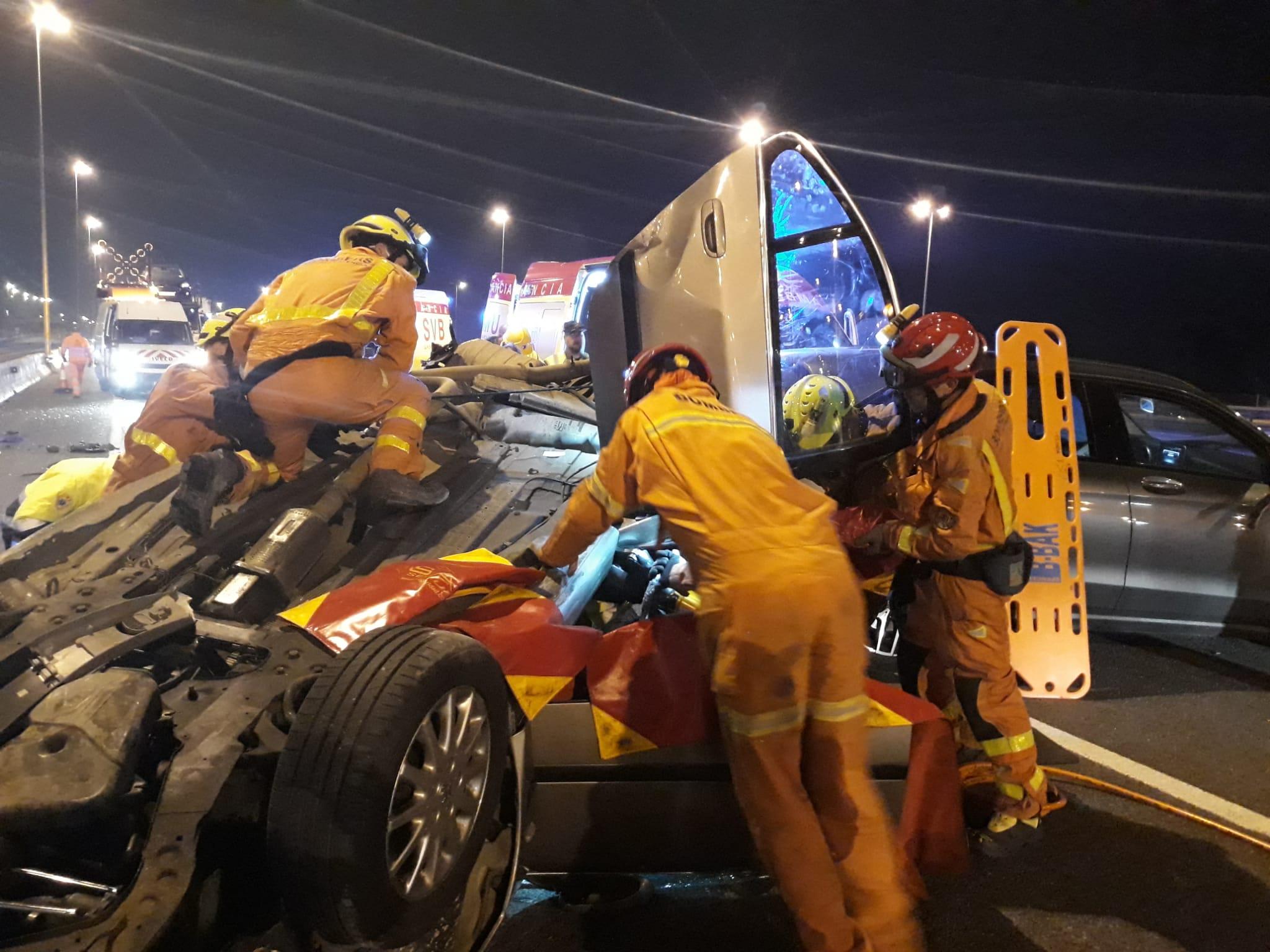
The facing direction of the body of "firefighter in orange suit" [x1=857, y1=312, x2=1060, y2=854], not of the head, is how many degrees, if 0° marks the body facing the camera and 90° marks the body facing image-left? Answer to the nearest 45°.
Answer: approximately 90°

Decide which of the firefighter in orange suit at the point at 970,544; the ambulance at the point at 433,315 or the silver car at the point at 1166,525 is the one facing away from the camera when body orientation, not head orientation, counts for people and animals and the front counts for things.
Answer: the ambulance

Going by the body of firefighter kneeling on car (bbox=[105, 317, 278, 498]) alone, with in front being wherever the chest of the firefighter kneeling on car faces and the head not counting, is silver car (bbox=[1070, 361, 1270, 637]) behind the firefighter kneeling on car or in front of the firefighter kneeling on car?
in front

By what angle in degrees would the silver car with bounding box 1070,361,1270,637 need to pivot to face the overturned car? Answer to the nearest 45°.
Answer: approximately 135° to its right

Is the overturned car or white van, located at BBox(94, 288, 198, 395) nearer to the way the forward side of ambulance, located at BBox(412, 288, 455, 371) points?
the white van

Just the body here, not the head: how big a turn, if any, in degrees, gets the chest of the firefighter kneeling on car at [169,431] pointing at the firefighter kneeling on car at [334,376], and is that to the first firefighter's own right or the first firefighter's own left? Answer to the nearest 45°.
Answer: approximately 45° to the first firefighter's own right

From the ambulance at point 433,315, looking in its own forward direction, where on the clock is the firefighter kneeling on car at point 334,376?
The firefighter kneeling on car is roughly at 6 o'clock from the ambulance.

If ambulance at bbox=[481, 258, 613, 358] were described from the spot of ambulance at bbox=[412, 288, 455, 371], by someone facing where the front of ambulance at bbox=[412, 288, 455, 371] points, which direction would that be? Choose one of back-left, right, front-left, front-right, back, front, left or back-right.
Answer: right

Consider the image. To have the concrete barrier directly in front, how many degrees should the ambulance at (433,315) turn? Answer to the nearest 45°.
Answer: approximately 45° to its left

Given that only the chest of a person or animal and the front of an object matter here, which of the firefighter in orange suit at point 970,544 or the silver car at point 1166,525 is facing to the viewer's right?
the silver car

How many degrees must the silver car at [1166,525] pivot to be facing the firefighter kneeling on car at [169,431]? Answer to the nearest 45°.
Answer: approximately 135° to its right

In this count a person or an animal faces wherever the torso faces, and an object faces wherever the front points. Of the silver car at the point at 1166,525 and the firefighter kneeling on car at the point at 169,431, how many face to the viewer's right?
2

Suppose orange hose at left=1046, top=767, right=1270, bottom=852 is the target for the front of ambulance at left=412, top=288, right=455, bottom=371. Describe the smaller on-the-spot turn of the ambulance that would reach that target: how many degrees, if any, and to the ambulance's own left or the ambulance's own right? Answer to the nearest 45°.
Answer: approximately 180°

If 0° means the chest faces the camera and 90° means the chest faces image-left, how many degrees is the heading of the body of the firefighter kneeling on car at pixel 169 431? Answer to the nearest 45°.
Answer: approximately 270°

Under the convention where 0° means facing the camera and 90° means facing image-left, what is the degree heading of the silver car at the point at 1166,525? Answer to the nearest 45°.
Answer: approximately 270°
